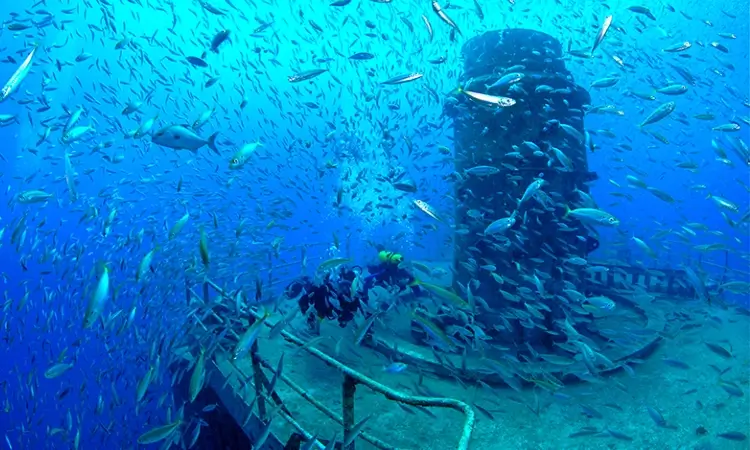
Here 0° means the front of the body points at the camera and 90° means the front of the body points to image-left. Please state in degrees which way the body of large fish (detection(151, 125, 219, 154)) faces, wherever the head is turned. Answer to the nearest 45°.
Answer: approximately 90°
